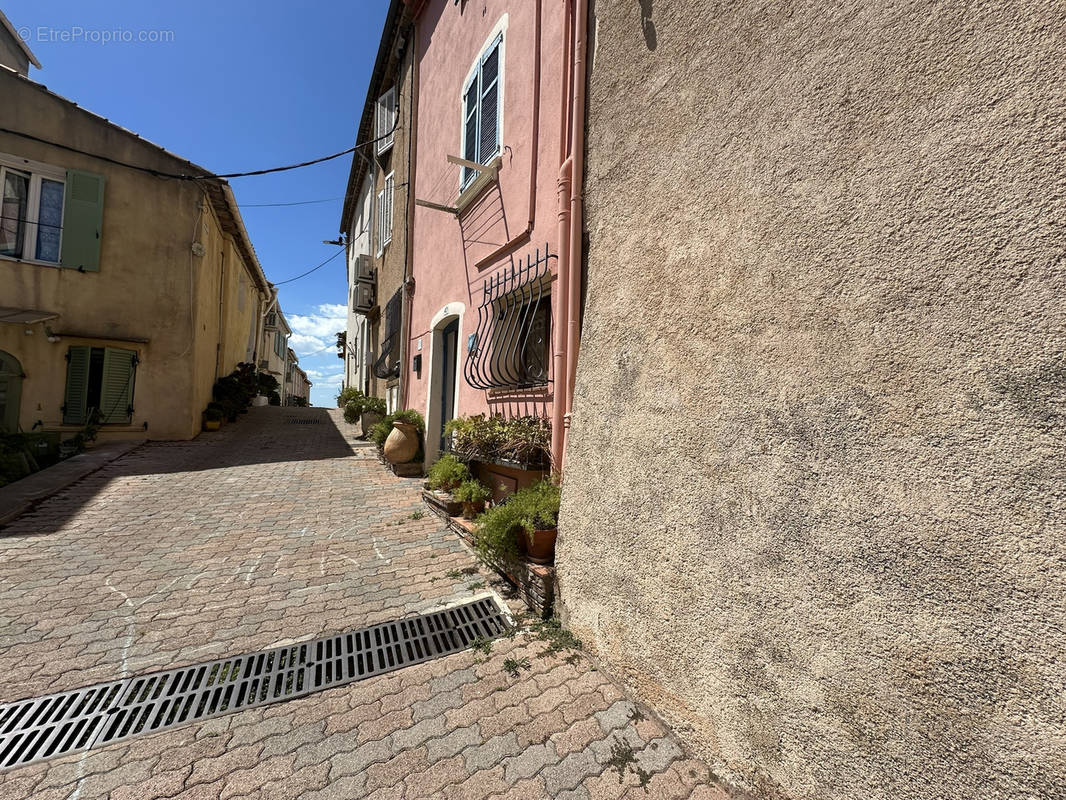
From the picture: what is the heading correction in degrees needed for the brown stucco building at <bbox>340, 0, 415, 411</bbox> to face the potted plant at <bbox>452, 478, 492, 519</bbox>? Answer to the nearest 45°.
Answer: approximately 90° to its left

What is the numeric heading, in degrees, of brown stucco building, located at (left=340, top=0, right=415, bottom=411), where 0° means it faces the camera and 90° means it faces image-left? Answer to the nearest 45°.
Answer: approximately 90°

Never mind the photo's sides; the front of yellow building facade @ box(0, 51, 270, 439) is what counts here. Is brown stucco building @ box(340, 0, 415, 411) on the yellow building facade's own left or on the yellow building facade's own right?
on the yellow building facade's own left

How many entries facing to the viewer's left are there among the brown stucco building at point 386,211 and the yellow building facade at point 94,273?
1

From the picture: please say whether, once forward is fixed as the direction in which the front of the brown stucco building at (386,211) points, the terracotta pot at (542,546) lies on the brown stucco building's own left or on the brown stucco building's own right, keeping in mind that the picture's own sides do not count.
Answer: on the brown stucco building's own left
